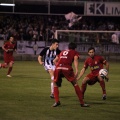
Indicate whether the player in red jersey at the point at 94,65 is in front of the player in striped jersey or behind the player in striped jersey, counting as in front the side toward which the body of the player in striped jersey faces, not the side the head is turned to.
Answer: in front

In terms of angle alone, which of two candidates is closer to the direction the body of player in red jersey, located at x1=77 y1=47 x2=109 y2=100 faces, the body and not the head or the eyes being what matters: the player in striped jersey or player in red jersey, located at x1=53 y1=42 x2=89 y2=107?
the player in red jersey

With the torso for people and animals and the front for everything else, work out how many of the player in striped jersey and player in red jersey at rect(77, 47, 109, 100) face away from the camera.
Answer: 0

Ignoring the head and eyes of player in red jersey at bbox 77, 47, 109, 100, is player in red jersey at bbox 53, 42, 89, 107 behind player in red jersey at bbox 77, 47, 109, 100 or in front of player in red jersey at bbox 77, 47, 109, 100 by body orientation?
in front

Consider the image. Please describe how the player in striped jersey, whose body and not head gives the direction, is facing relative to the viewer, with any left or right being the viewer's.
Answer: facing the viewer and to the right of the viewer
